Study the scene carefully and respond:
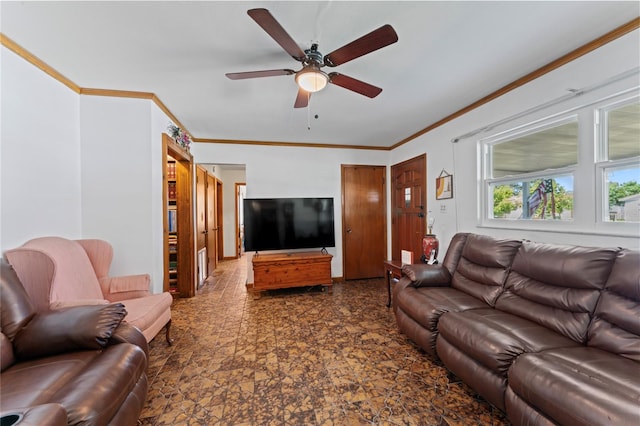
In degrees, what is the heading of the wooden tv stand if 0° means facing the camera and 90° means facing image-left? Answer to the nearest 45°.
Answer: approximately 0°

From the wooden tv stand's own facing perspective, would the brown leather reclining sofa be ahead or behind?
ahead

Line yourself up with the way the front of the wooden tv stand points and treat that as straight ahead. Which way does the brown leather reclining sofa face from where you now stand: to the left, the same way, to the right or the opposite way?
to the right

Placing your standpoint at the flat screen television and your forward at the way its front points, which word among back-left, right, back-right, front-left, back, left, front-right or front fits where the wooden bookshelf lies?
right

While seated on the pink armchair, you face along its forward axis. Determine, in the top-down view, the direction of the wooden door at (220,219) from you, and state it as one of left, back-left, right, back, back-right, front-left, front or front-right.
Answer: left

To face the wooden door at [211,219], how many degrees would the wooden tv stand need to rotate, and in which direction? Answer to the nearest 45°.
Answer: approximately 135° to its right

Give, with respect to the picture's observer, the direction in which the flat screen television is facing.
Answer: facing the viewer

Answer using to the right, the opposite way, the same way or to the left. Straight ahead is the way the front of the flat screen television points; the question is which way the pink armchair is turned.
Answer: to the left

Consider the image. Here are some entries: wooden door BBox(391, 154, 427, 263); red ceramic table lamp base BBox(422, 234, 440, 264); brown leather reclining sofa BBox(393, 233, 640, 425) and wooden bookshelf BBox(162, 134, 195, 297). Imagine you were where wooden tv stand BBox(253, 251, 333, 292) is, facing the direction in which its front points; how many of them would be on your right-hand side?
1

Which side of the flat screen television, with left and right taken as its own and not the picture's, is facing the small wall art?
left

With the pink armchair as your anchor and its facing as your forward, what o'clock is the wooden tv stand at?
The wooden tv stand is roughly at 10 o'clock from the pink armchair.

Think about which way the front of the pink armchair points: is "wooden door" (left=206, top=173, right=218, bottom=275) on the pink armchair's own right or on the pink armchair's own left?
on the pink armchair's own left

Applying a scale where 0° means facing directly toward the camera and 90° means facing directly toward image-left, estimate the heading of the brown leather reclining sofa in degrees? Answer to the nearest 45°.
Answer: approximately 45°

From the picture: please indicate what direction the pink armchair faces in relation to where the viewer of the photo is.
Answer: facing the viewer and to the right of the viewer

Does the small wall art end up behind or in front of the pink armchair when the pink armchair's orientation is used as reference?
in front

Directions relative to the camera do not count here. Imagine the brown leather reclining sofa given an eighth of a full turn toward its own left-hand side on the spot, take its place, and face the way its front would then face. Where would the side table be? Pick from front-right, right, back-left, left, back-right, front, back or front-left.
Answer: back-right

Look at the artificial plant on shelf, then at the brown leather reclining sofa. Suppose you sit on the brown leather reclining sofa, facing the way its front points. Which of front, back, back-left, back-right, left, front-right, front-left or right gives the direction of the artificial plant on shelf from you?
front-right

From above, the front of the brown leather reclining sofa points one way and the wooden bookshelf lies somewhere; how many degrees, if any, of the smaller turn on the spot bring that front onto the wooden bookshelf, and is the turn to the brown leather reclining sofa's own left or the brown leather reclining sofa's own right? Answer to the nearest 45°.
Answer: approximately 45° to the brown leather reclining sofa's own right

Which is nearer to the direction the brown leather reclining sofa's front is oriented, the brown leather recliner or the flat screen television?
the brown leather recliner

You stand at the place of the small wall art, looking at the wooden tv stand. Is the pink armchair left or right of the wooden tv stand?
left
